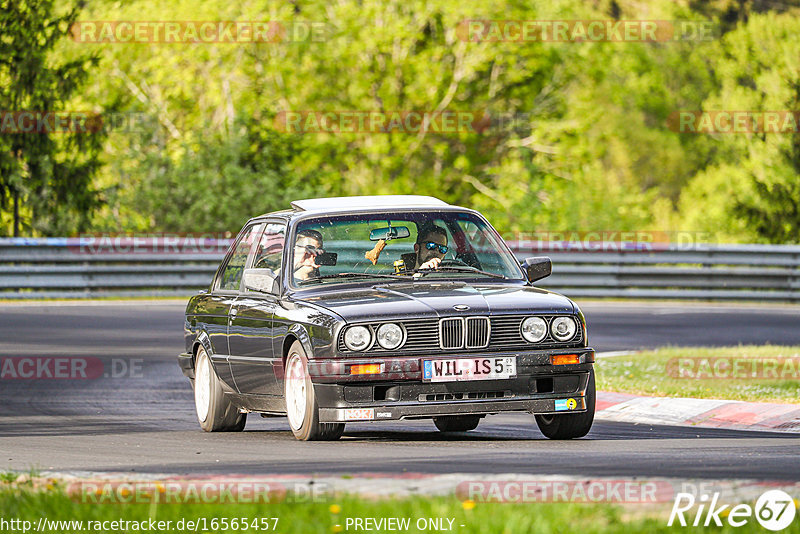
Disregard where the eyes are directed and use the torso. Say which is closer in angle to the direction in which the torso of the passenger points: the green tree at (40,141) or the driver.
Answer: the driver

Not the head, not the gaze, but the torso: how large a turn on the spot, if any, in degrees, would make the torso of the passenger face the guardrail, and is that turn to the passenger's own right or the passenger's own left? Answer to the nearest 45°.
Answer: approximately 135° to the passenger's own left

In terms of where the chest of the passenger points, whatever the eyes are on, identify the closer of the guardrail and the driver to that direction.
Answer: the driver

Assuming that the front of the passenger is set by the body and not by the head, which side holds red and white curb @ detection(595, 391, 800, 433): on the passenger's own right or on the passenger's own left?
on the passenger's own left

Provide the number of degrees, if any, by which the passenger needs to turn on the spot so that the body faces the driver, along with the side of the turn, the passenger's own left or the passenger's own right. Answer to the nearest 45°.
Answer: approximately 45° to the passenger's own left
